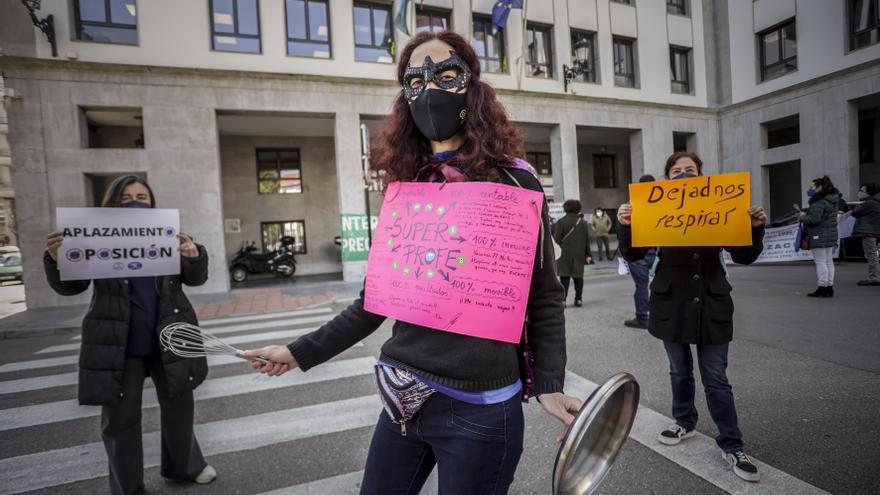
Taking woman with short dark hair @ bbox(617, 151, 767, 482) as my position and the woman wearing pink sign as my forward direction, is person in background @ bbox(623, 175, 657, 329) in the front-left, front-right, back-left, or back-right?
back-right

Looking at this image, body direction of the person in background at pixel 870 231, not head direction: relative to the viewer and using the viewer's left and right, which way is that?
facing to the left of the viewer

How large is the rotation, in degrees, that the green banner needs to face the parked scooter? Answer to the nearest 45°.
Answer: approximately 135° to its right

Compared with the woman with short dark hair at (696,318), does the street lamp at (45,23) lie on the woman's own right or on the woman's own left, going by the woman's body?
on the woman's own right

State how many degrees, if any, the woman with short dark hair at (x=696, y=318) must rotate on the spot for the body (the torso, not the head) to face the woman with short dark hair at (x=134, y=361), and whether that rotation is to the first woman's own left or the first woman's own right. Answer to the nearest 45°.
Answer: approximately 45° to the first woman's own right
